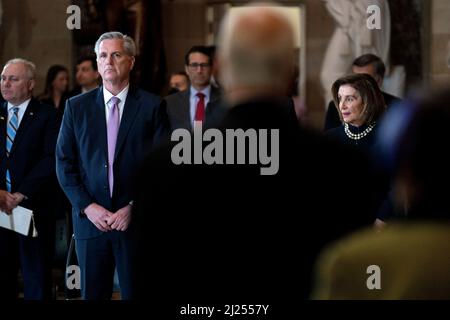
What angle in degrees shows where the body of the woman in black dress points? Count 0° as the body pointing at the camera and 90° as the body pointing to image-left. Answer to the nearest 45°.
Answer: approximately 45°

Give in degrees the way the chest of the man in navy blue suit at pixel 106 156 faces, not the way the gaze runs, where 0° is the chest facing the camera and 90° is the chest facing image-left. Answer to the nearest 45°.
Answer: approximately 0°

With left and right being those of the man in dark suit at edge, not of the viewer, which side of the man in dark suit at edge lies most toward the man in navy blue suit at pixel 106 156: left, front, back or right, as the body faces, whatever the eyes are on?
left

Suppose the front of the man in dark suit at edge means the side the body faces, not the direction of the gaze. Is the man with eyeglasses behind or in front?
behind

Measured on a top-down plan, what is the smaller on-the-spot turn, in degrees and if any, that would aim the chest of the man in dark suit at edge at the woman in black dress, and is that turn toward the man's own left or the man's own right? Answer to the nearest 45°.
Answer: approximately 90° to the man's own left

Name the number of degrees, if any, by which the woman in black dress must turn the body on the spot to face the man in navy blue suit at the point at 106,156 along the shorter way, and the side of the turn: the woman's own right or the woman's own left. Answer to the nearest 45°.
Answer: approximately 45° to the woman's own right

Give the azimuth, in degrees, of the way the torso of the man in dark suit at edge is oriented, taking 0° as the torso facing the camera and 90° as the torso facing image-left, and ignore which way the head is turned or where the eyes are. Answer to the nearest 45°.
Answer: approximately 45°

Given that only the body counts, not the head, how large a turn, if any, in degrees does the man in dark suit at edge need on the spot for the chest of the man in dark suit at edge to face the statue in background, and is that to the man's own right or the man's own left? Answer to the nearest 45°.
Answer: approximately 180°

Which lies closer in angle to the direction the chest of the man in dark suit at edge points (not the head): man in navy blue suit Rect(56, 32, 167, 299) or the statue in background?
the man in navy blue suit

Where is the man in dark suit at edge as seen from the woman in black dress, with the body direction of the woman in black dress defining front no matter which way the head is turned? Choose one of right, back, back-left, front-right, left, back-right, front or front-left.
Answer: front-right
